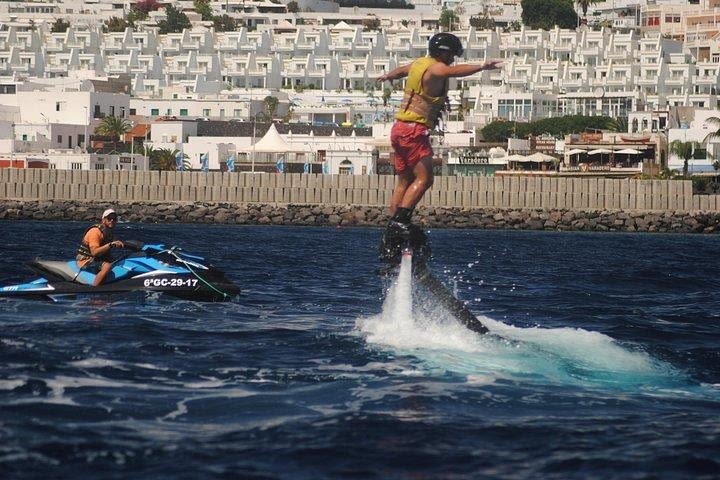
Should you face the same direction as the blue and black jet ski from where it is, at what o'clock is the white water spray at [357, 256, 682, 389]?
The white water spray is roughly at 2 o'clock from the blue and black jet ski.

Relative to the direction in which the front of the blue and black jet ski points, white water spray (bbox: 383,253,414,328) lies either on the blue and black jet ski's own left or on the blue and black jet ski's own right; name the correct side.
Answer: on the blue and black jet ski's own right

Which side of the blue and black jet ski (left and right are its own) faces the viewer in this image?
right

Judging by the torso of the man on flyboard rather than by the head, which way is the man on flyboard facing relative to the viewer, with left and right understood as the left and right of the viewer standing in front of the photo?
facing away from the viewer and to the right of the viewer
